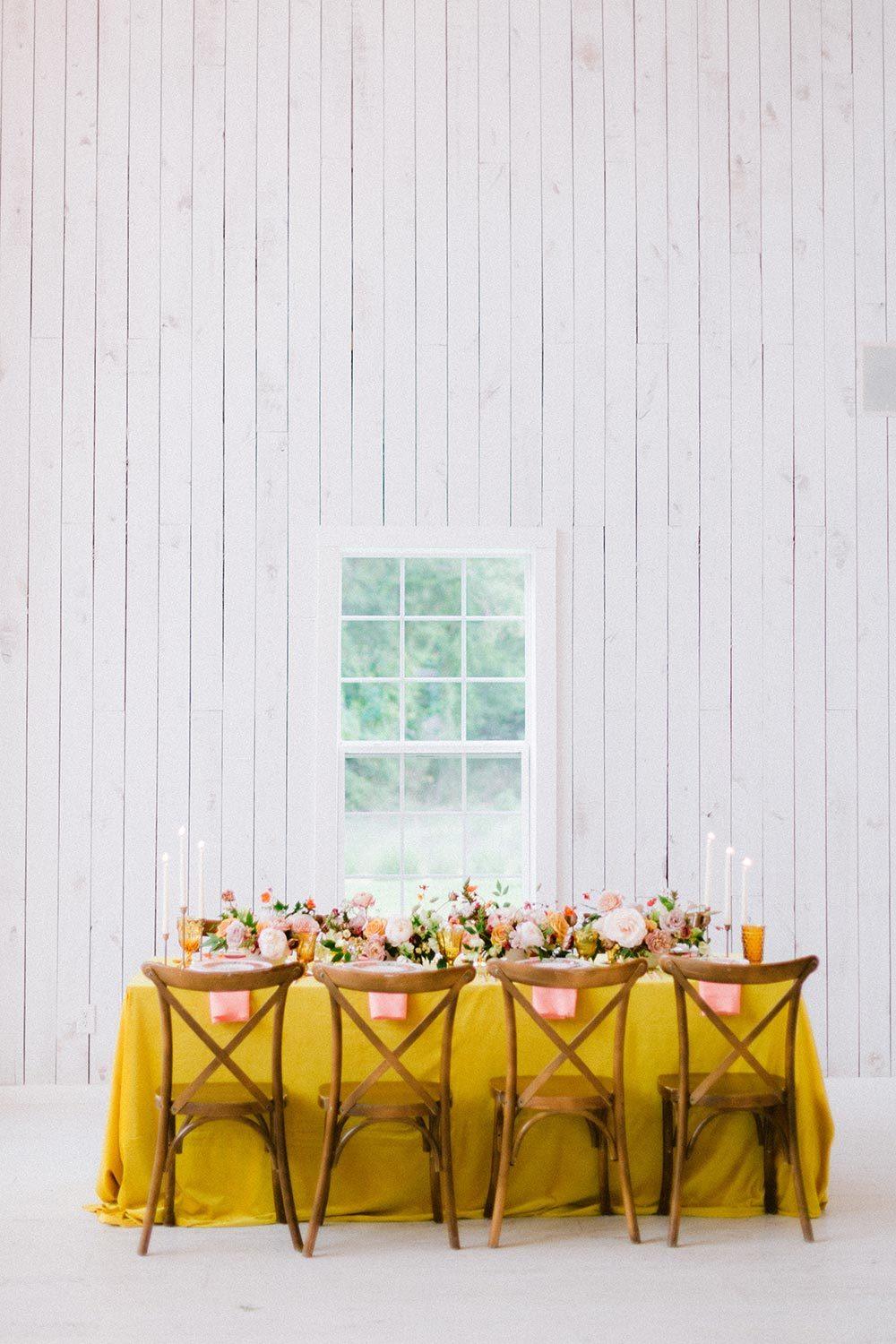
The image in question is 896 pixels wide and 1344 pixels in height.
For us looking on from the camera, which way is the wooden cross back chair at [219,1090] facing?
facing away from the viewer

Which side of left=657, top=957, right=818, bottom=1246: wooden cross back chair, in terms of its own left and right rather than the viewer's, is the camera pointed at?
back

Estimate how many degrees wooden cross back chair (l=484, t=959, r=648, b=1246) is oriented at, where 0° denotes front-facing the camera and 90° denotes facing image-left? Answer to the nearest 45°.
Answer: approximately 180°

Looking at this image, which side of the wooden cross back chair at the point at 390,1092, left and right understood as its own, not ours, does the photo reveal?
back

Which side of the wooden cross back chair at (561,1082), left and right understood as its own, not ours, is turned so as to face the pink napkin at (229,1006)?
left

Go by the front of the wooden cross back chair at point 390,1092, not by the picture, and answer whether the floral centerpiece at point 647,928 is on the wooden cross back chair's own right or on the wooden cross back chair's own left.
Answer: on the wooden cross back chair's own right
